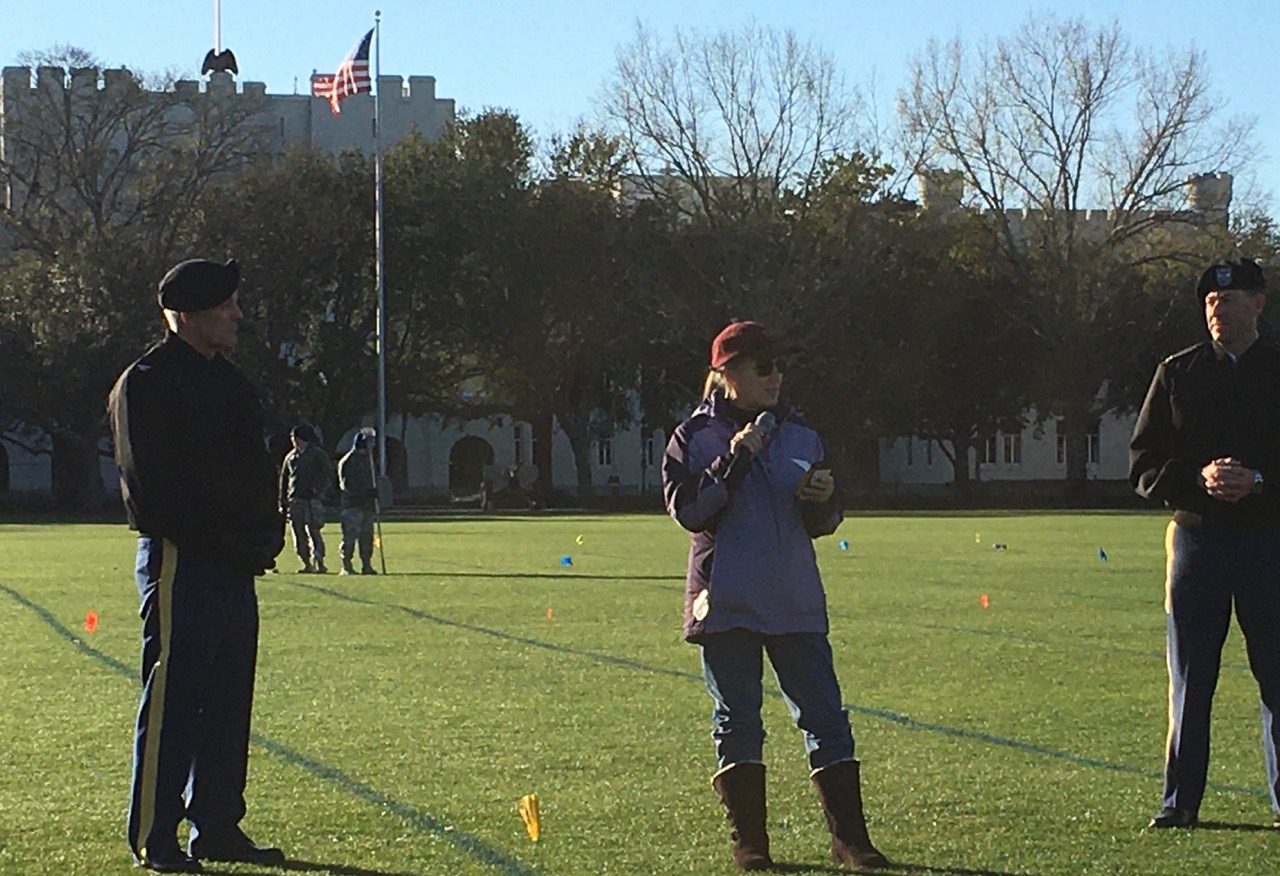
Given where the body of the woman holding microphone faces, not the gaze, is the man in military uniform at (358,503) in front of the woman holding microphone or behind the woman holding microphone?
behind

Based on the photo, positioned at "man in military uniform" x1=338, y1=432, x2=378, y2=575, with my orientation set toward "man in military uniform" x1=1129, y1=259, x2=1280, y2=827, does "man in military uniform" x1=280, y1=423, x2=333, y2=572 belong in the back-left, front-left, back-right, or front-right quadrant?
back-right

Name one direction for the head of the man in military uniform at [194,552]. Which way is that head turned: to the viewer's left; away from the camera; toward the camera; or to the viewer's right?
to the viewer's right

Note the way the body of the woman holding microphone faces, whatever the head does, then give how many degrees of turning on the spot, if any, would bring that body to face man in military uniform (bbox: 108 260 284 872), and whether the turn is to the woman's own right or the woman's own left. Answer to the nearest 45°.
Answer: approximately 135° to the woman's own right

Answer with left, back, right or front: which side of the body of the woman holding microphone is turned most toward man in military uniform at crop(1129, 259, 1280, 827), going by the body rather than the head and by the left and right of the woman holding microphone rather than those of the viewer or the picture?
left
